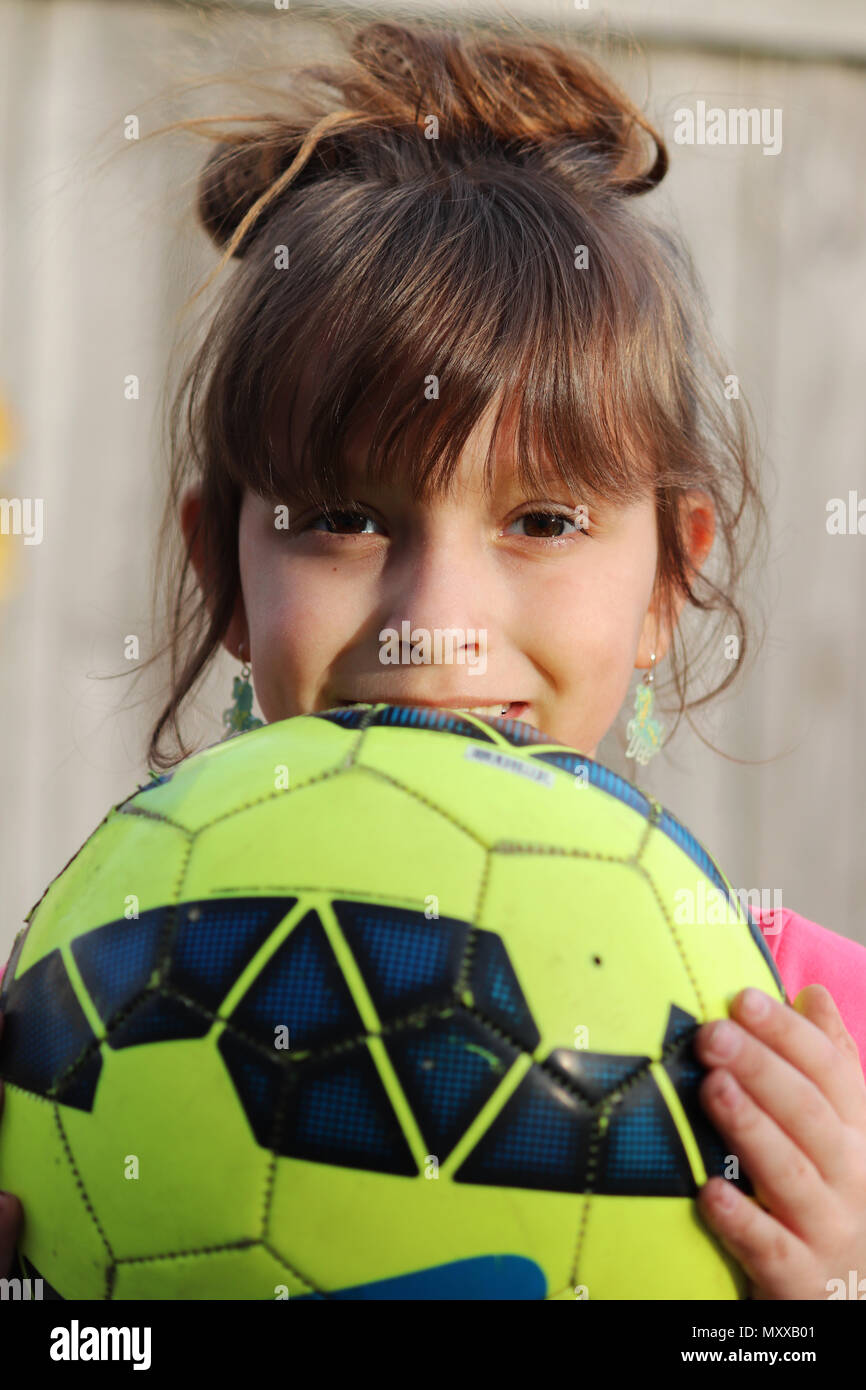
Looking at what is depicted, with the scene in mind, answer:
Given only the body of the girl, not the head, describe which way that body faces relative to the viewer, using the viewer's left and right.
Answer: facing the viewer

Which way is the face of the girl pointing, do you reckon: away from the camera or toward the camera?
toward the camera
